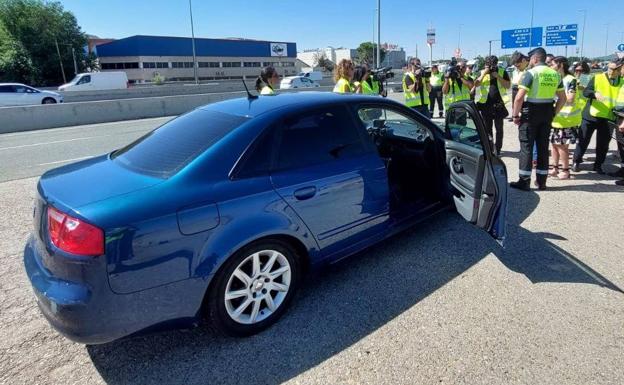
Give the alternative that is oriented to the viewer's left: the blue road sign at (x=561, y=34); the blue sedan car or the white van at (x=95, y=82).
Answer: the white van

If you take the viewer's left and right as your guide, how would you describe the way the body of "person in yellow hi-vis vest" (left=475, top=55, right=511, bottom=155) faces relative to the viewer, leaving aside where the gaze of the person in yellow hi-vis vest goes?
facing the viewer

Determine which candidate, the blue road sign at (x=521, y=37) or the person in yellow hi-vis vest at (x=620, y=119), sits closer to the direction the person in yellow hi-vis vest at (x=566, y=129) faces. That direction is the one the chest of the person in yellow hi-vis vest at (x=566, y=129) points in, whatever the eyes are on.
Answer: the blue road sign

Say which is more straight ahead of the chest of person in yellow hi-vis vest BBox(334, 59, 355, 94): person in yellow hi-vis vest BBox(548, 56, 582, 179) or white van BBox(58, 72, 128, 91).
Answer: the person in yellow hi-vis vest

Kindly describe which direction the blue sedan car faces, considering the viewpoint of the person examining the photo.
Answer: facing away from the viewer and to the right of the viewer

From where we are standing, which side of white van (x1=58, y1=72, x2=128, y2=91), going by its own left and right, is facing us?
left

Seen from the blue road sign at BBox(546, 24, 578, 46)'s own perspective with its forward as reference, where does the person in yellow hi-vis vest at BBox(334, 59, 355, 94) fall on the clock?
The person in yellow hi-vis vest is roughly at 12 o'clock from the blue road sign.
